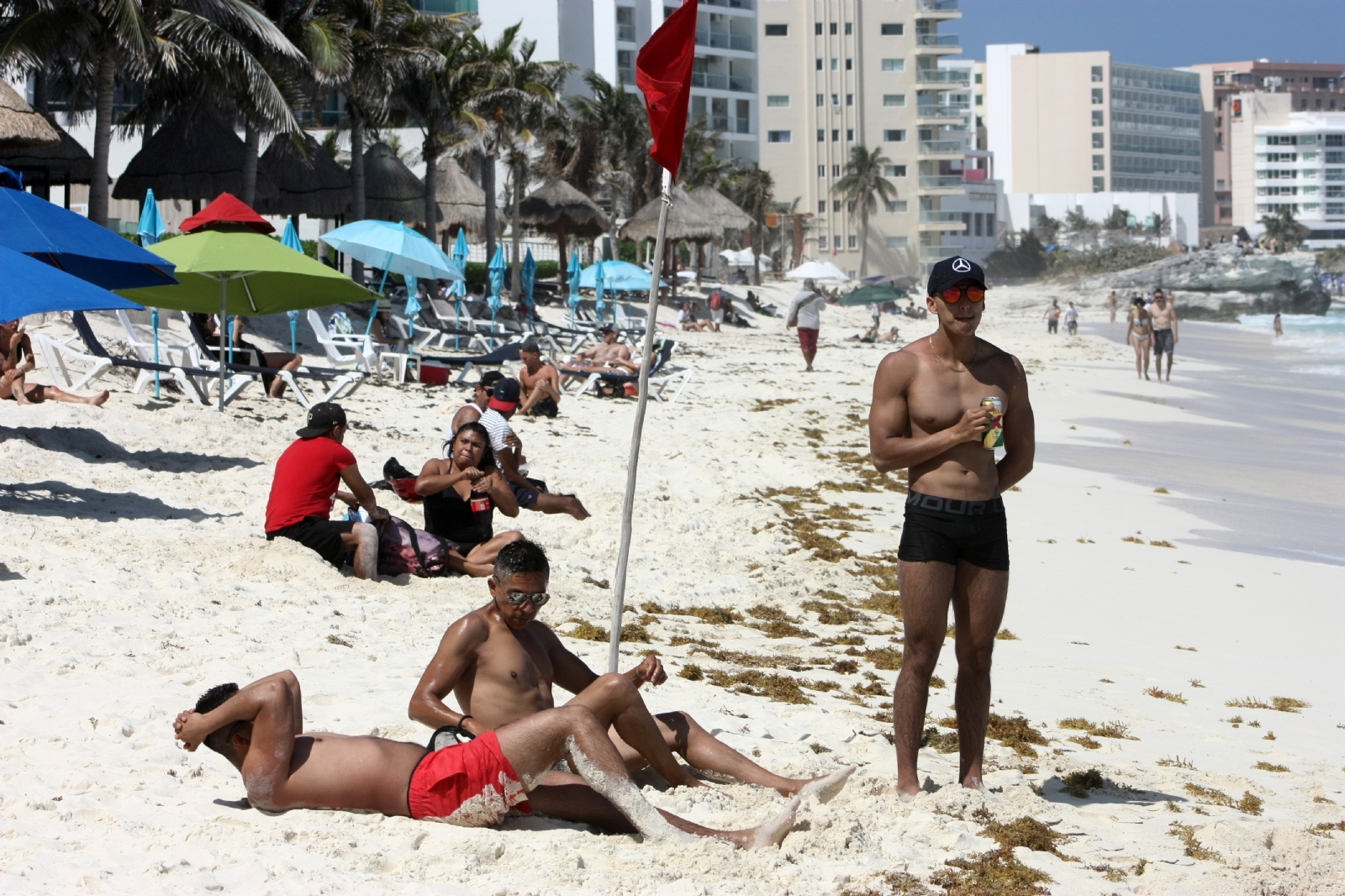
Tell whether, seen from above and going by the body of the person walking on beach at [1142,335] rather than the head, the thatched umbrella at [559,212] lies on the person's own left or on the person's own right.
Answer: on the person's own right

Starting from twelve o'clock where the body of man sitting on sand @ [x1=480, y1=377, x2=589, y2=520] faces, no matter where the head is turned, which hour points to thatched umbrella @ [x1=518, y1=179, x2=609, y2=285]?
The thatched umbrella is roughly at 9 o'clock from the man sitting on sand.

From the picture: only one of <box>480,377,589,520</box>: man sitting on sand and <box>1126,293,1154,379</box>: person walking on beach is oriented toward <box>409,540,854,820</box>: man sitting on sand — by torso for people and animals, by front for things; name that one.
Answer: the person walking on beach

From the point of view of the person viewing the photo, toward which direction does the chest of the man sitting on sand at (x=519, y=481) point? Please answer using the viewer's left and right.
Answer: facing to the right of the viewer

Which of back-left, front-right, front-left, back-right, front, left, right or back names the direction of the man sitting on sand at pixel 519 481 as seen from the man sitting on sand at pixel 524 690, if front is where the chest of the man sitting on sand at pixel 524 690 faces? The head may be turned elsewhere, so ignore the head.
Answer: back-left

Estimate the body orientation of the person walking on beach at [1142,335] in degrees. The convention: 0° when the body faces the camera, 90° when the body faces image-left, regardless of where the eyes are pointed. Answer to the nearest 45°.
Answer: approximately 0°

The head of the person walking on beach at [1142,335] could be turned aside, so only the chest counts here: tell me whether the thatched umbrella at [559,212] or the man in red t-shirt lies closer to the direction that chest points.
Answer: the man in red t-shirt

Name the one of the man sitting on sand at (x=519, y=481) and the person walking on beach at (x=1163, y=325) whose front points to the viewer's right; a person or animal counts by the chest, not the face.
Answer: the man sitting on sand

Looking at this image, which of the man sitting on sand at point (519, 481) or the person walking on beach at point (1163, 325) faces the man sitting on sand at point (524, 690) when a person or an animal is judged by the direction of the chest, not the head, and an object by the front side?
the person walking on beach
